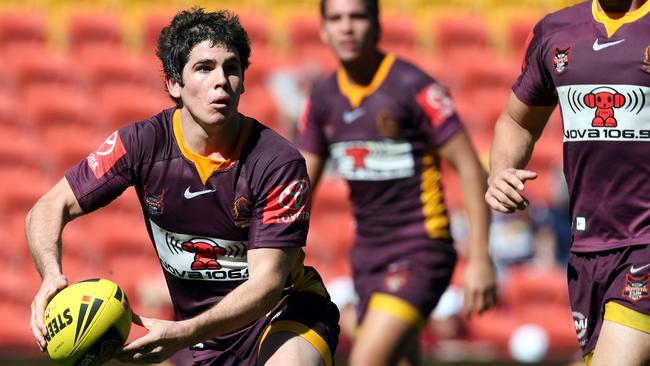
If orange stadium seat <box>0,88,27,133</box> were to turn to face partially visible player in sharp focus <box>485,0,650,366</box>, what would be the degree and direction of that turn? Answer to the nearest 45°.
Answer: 0° — it already faces them

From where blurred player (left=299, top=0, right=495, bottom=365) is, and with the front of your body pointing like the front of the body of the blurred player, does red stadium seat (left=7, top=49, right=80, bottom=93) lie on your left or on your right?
on your right

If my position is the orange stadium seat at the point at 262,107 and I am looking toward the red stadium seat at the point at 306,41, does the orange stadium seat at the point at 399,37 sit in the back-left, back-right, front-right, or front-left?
front-right

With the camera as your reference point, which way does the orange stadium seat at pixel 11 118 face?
facing the viewer

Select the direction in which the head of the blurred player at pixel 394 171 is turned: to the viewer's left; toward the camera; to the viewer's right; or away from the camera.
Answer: toward the camera

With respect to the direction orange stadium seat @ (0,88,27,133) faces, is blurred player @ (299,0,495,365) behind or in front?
in front

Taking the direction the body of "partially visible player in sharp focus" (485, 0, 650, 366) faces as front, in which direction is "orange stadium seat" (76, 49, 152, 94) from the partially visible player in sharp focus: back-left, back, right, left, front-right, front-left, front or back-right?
back-right

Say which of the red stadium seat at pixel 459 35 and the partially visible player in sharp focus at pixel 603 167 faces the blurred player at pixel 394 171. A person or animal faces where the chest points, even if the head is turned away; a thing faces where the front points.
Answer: the red stadium seat

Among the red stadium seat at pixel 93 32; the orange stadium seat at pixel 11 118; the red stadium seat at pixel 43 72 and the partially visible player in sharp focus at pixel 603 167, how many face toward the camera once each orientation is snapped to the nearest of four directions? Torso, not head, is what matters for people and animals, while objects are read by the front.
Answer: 4

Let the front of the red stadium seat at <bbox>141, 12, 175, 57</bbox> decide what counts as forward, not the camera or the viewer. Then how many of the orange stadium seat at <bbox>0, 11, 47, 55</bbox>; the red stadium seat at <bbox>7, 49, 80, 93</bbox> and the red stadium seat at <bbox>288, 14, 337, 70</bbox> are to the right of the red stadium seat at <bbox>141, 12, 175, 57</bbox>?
2

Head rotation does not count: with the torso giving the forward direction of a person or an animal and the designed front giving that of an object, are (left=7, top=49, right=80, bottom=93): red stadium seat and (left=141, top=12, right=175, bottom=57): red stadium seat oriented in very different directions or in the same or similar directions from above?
same or similar directions

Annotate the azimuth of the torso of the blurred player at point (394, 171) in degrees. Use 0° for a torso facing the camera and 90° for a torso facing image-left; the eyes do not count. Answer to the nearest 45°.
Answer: approximately 45°

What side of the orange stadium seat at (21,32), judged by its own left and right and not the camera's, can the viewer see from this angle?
front

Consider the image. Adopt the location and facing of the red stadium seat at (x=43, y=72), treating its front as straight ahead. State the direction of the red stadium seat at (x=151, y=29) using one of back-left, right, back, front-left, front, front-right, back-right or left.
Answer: left
